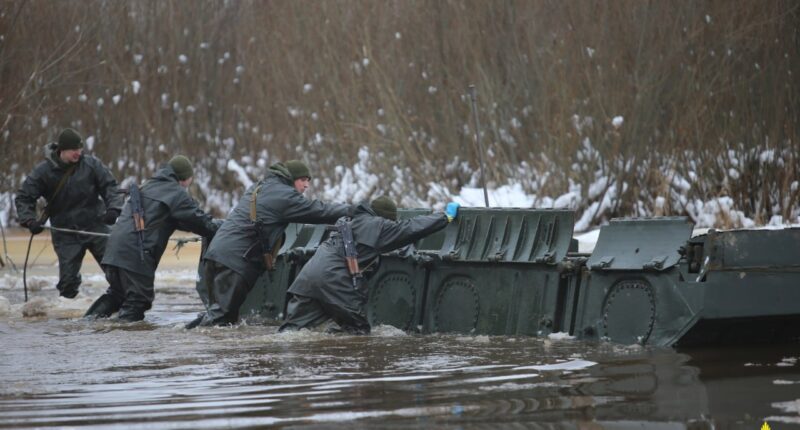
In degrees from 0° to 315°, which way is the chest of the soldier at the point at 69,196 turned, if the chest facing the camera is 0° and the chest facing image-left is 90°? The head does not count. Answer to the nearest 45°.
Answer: approximately 0°

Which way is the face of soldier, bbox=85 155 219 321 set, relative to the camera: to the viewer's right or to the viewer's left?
to the viewer's right

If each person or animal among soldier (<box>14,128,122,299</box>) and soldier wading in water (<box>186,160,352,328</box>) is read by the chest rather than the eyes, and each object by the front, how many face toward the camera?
1

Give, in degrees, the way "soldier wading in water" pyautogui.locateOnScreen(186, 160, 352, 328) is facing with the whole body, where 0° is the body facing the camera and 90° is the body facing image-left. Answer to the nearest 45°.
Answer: approximately 270°

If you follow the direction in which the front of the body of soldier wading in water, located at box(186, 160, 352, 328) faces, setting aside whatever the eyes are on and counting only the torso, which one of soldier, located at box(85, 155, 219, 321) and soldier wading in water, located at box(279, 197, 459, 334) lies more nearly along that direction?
the soldier wading in water

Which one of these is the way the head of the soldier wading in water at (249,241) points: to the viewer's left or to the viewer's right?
to the viewer's right

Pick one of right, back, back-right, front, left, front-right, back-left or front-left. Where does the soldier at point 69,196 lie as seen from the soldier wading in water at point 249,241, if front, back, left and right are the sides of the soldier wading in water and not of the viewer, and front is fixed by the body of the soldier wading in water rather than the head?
back-left

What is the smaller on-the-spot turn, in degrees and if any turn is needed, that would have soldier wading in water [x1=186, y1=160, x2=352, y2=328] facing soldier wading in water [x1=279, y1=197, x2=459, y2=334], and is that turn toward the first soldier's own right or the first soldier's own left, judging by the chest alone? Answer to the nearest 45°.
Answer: approximately 45° to the first soldier's own right

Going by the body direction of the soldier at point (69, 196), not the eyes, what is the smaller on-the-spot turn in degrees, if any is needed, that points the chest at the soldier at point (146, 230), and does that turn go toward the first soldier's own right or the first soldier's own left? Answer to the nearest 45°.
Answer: approximately 45° to the first soldier's own left

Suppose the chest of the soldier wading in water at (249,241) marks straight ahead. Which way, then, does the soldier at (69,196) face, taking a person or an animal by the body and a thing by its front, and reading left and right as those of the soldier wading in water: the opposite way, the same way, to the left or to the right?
to the right

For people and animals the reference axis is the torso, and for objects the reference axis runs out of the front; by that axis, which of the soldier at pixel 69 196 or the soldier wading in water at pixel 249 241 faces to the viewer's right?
the soldier wading in water

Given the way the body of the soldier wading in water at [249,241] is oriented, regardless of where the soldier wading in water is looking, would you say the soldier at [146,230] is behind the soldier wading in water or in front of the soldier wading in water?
behind

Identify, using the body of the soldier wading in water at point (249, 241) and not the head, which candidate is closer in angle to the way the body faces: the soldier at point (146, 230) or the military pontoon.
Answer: the military pontoon

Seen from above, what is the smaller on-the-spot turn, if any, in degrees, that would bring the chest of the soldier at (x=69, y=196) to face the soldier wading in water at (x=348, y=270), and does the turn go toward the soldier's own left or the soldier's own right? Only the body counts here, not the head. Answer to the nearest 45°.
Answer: approximately 45° to the soldier's own left
